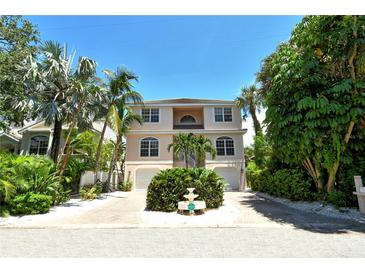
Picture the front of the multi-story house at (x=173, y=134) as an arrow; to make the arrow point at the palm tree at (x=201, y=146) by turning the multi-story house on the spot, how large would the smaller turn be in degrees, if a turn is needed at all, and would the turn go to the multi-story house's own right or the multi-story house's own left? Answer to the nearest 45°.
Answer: approximately 45° to the multi-story house's own left

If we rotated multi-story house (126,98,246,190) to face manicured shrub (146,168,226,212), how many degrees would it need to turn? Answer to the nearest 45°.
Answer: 0° — it already faces it

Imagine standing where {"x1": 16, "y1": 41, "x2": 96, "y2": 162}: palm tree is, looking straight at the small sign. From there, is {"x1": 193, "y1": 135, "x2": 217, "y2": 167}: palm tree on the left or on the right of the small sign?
left

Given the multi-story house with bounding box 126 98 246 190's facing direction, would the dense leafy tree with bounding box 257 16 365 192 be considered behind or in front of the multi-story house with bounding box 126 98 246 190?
in front

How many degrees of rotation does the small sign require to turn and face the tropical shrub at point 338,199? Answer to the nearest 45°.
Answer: approximately 90° to its left

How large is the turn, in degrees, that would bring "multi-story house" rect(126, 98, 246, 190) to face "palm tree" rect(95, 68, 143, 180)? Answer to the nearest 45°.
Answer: approximately 45° to its right

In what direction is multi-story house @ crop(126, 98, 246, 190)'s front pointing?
toward the camera

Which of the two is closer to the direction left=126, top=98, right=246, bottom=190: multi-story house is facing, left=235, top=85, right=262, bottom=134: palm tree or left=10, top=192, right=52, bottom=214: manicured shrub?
the manicured shrub

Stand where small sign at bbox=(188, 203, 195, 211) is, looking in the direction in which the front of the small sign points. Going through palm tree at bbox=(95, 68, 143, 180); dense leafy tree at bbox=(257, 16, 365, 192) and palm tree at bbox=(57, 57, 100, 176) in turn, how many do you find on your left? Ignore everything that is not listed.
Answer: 1

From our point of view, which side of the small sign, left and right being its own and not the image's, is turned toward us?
front

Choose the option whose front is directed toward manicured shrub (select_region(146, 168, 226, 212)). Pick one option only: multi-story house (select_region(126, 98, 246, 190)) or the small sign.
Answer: the multi-story house

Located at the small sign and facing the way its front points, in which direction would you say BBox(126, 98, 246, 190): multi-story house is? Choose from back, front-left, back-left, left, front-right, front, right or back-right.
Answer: back

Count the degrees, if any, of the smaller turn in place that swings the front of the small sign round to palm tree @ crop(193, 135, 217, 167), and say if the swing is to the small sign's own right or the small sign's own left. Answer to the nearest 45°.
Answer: approximately 180°

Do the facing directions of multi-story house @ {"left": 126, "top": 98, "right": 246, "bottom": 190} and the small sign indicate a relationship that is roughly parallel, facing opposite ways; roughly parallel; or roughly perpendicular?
roughly parallel
